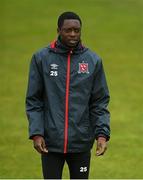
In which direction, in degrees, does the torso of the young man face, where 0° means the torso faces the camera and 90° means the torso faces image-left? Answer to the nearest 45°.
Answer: approximately 0°
